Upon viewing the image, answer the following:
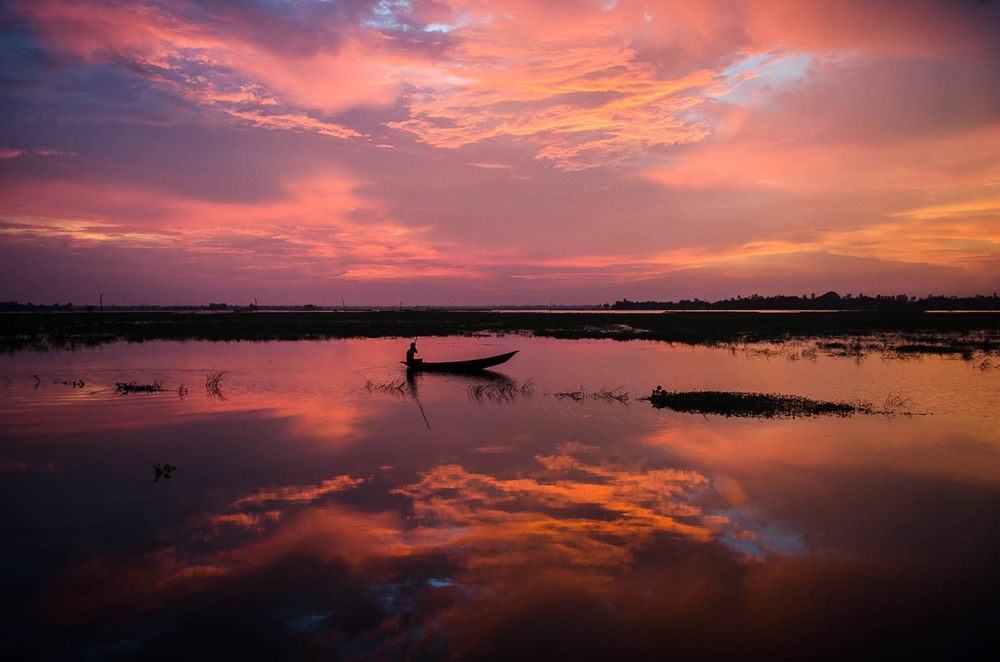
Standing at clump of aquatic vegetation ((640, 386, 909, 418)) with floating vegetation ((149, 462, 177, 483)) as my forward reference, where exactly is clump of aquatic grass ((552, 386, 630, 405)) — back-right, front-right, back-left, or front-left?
front-right

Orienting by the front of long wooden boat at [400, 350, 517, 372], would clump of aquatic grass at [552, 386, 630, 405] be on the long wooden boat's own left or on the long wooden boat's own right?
on the long wooden boat's own right

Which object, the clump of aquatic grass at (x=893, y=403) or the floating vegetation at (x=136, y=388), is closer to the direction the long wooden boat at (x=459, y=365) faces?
the clump of aquatic grass

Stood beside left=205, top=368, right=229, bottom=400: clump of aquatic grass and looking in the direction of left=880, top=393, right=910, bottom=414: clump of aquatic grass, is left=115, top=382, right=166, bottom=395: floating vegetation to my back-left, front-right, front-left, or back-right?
back-right

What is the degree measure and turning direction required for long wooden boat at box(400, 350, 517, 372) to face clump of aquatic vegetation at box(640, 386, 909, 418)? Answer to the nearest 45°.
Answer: approximately 45° to its right

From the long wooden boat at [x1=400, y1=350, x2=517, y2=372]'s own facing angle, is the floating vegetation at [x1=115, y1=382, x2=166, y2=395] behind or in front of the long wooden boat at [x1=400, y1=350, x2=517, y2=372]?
behind

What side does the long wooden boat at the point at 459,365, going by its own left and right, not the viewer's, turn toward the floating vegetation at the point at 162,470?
right

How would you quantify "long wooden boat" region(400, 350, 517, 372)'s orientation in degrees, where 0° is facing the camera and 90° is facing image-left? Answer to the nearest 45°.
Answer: approximately 270°

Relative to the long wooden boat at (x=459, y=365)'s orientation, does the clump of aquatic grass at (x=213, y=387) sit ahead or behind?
behind

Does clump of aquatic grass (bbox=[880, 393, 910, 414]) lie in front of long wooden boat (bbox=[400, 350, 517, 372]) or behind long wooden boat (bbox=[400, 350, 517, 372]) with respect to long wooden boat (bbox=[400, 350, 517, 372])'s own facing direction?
in front

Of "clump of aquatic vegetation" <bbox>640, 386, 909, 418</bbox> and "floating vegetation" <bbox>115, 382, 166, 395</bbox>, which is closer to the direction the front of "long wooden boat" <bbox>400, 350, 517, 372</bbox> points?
the clump of aquatic vegetation

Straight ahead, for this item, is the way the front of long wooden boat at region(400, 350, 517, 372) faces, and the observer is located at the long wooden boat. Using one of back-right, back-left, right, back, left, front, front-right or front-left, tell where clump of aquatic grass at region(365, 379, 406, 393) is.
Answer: back-right
